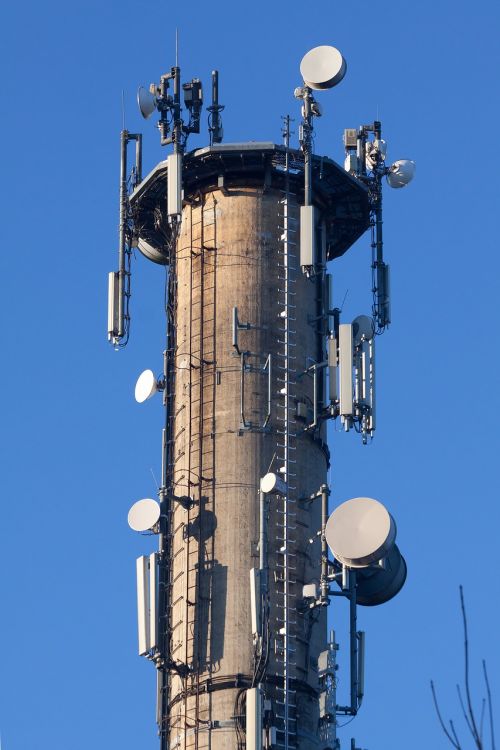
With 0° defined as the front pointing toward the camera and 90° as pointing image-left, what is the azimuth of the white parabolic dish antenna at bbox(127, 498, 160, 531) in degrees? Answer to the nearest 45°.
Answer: approximately 45°

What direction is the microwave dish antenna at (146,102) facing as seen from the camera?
to the viewer's left
